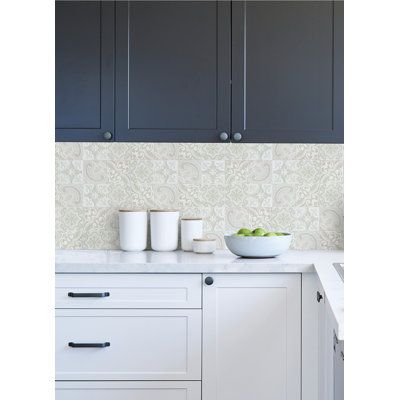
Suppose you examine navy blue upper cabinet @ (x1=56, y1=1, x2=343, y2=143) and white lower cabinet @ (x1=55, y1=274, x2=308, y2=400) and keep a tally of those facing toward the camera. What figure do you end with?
2

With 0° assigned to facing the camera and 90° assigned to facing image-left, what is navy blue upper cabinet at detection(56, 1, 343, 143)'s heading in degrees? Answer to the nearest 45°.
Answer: approximately 0°
